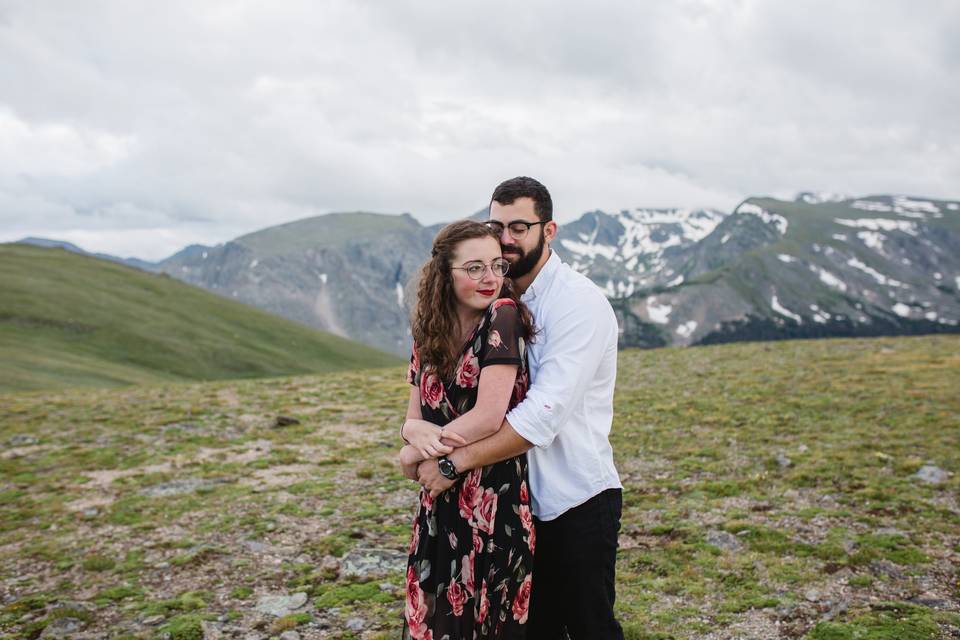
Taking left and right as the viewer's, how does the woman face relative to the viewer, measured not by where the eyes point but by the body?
facing the viewer and to the left of the viewer

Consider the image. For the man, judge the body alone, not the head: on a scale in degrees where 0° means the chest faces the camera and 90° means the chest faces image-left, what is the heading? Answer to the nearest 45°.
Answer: approximately 90°

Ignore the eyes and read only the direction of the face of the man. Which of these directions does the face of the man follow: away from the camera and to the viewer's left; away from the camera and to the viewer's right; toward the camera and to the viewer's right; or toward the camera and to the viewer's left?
toward the camera and to the viewer's left
